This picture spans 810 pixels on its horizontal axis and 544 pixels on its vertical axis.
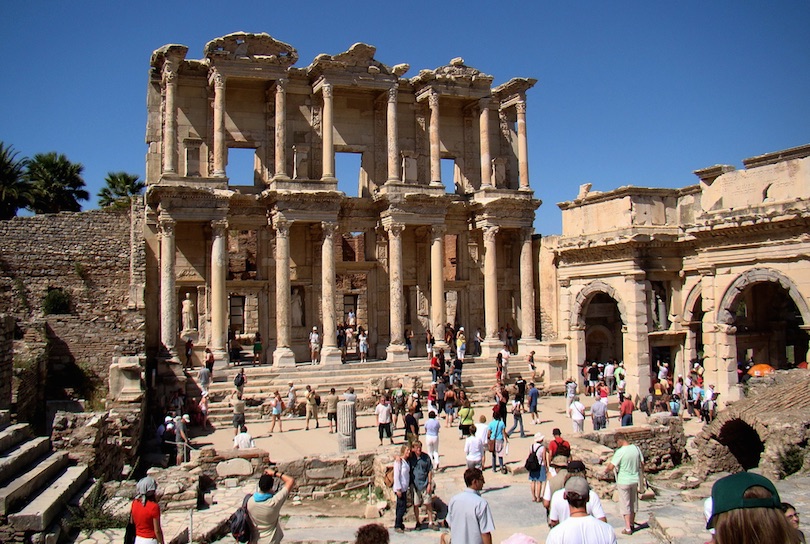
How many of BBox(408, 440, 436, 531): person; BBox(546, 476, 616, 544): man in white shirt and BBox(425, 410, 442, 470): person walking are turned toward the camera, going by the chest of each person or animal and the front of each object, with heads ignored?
1

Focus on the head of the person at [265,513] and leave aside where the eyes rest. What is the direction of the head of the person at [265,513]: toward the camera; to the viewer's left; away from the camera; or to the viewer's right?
away from the camera

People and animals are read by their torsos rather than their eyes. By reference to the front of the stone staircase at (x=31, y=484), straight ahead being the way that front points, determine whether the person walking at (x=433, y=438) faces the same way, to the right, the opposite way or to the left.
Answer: to the left

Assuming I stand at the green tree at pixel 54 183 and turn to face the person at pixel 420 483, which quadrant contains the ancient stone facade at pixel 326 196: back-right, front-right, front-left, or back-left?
front-left

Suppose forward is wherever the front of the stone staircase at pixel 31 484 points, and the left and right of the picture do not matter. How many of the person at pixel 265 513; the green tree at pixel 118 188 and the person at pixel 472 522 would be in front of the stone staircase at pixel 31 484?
2

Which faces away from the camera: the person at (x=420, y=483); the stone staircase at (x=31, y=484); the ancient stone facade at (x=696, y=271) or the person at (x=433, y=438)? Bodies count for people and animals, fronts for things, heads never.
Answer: the person at (x=433, y=438)

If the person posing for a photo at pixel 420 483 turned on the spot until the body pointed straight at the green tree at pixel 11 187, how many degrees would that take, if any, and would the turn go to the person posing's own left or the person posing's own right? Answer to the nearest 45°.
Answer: approximately 135° to the person posing's own right

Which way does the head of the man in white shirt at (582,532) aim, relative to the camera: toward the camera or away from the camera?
away from the camera

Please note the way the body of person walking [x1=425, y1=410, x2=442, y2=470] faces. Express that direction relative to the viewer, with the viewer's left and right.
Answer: facing away from the viewer

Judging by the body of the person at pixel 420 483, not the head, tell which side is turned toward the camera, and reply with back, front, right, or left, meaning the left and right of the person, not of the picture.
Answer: front

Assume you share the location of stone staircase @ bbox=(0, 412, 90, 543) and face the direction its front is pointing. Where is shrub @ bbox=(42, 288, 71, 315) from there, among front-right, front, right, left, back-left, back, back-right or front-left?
back-left

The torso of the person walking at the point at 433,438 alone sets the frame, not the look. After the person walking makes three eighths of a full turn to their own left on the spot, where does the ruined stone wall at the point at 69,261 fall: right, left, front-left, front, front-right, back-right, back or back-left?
right

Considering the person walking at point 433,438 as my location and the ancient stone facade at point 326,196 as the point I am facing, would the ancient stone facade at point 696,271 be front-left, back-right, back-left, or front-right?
front-right

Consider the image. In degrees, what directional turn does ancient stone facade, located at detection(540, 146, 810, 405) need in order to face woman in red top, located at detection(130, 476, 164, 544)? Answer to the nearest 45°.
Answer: approximately 45° to its left

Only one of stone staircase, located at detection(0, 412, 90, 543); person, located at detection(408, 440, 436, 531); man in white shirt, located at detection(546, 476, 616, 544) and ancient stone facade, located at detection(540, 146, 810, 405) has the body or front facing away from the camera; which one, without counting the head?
the man in white shirt

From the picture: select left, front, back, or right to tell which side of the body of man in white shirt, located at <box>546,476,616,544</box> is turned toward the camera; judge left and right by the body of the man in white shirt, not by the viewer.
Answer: back

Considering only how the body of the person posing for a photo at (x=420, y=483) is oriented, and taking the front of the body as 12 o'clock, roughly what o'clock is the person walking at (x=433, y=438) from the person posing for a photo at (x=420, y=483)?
the person walking at (x=433, y=438) is roughly at 6 o'clock from the person posing for a photo at (x=420, y=483).
